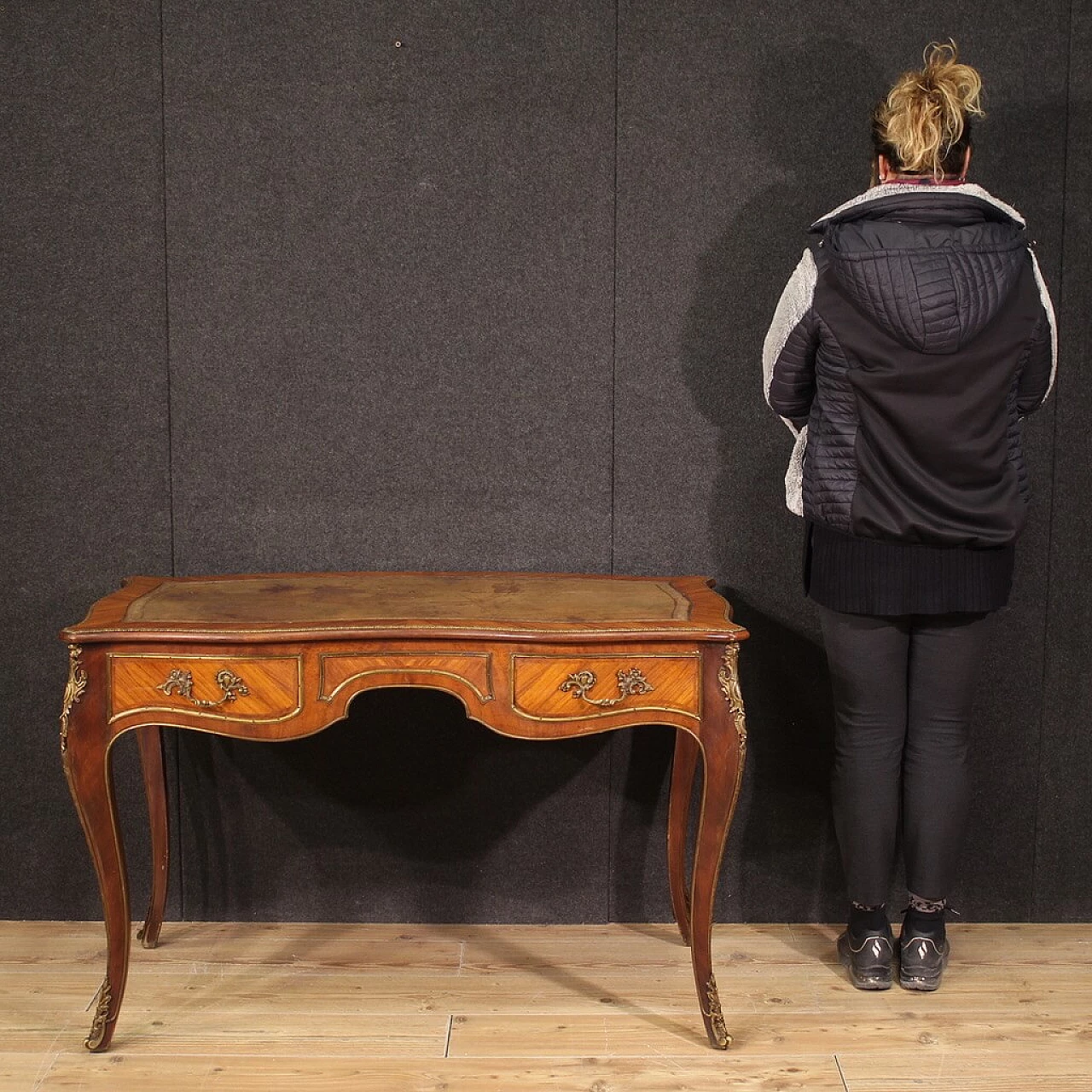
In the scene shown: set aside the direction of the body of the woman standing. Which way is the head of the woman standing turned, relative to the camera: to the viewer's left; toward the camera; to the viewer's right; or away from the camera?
away from the camera

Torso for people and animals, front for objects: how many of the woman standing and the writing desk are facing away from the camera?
1

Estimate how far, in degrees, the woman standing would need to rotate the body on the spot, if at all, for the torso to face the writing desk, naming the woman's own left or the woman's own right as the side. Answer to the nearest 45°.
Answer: approximately 135° to the woman's own left

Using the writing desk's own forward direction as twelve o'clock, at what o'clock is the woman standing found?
The woman standing is roughly at 9 o'clock from the writing desk.

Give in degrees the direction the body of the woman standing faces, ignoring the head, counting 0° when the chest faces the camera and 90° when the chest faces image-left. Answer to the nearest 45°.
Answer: approximately 180°

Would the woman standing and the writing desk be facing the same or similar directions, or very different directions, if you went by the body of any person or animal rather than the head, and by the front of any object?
very different directions
